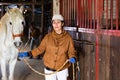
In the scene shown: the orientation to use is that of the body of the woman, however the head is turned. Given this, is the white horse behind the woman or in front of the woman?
behind

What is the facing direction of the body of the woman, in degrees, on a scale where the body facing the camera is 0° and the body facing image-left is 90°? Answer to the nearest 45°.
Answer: approximately 0°
